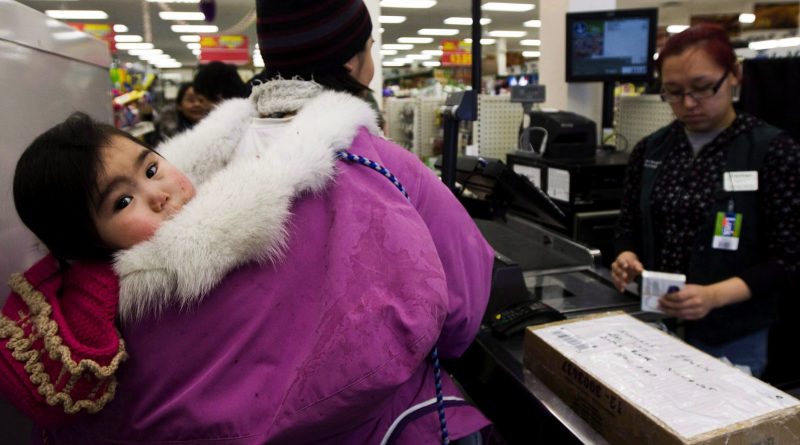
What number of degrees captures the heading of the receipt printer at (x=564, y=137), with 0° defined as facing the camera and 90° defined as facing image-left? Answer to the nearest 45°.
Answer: approximately 315°

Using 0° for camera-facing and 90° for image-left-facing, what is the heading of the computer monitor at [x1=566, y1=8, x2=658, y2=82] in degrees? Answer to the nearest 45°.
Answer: approximately 0°

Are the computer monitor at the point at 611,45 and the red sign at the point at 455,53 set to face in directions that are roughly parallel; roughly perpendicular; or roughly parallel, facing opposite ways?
roughly parallel

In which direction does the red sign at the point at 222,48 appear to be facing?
toward the camera

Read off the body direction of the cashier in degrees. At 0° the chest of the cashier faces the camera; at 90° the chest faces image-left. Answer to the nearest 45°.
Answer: approximately 45°

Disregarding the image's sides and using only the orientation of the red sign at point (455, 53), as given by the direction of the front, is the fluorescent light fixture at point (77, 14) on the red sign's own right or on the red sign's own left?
on the red sign's own right

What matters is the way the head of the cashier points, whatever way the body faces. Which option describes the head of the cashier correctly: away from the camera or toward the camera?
toward the camera

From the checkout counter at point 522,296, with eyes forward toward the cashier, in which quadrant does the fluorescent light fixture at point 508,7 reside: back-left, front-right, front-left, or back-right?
front-left

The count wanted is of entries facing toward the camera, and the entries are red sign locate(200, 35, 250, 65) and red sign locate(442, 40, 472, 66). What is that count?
2

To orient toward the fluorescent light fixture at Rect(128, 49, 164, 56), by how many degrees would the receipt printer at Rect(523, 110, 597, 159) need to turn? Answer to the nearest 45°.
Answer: approximately 180°

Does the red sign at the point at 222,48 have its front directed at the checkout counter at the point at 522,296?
yes

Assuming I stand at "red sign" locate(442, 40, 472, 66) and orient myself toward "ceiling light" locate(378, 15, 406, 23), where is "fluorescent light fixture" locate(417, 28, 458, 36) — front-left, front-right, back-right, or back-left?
front-right

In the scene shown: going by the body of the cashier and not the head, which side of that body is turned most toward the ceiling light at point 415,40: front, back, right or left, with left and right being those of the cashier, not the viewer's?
right

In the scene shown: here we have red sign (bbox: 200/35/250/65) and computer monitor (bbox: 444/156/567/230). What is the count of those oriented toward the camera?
1
